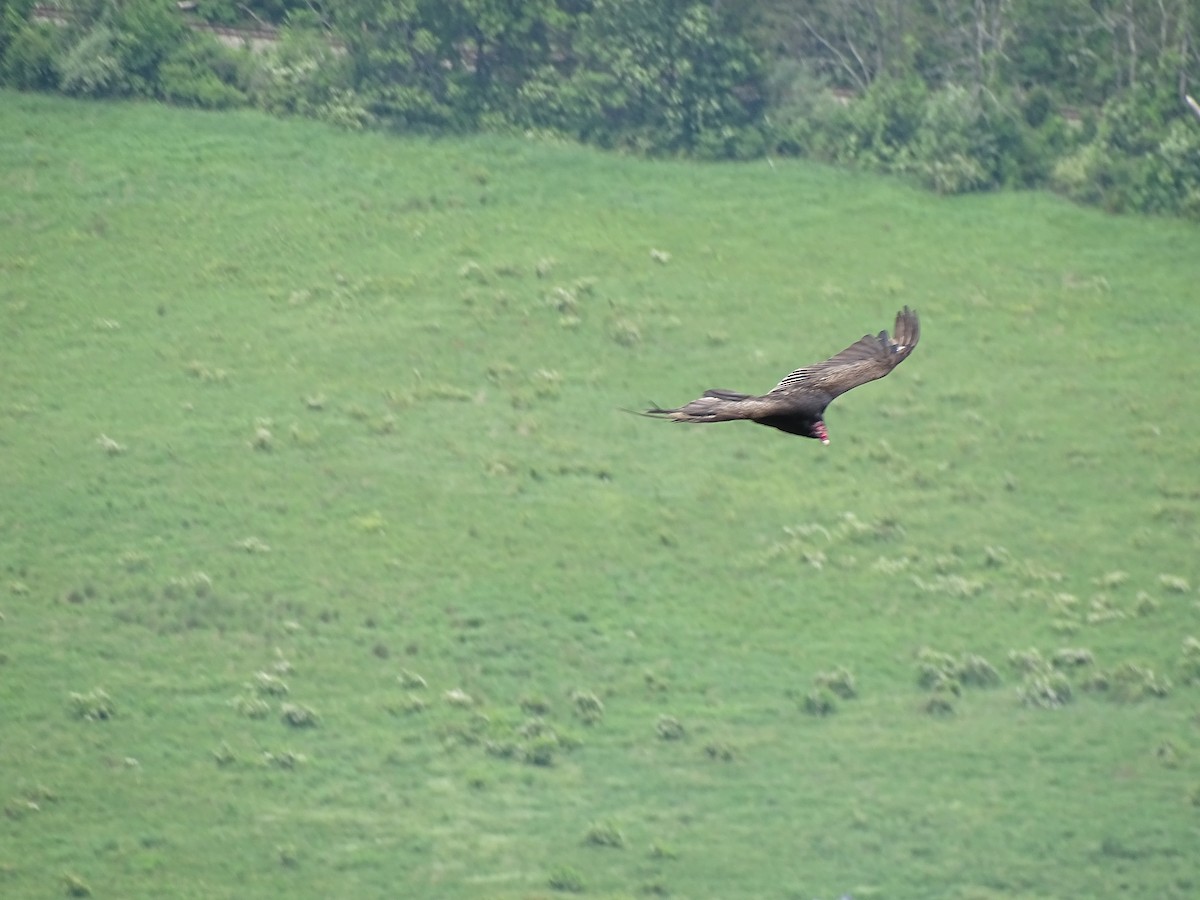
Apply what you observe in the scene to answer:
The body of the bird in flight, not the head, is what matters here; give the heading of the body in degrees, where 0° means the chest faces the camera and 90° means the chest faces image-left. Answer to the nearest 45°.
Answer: approximately 315°
